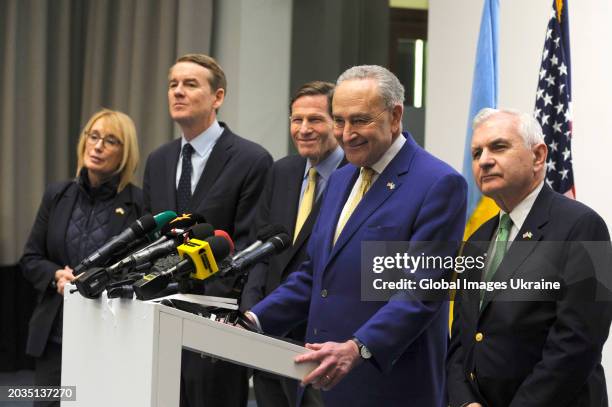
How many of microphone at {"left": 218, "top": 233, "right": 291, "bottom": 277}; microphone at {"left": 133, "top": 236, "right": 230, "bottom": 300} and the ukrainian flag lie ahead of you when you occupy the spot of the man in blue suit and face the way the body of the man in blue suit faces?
2

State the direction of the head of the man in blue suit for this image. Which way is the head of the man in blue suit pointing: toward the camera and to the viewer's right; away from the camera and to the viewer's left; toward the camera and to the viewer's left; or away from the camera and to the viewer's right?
toward the camera and to the viewer's left

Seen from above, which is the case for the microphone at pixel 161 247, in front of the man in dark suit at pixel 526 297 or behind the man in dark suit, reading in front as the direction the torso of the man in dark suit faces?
in front

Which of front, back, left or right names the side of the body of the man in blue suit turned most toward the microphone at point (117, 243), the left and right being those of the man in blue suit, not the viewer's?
front

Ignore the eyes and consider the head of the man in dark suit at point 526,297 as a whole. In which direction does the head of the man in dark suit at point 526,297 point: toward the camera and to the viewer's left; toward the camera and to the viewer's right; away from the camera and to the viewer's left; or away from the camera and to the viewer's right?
toward the camera and to the viewer's left

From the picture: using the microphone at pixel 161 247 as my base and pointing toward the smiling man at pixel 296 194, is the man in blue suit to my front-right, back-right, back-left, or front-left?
front-right

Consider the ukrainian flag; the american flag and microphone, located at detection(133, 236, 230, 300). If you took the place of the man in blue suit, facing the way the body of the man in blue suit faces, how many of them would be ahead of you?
1

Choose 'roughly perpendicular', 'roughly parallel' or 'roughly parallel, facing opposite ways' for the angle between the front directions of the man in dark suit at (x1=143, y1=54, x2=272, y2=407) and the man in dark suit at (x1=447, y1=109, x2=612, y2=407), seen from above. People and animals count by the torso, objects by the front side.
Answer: roughly parallel

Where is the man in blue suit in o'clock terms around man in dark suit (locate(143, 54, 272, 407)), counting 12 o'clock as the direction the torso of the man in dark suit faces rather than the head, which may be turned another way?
The man in blue suit is roughly at 10 o'clock from the man in dark suit.

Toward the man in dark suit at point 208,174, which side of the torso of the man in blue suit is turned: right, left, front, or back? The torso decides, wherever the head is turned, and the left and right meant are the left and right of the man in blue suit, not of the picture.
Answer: right

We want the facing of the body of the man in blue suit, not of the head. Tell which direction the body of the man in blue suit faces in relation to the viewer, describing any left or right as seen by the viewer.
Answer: facing the viewer and to the left of the viewer

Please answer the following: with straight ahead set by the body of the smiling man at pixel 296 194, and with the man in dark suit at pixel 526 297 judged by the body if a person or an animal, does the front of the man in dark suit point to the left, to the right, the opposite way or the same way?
the same way

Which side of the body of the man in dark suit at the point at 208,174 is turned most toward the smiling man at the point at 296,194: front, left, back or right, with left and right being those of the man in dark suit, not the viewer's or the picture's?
left

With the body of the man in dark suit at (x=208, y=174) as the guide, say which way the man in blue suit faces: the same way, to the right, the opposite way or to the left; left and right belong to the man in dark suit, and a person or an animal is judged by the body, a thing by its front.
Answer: the same way

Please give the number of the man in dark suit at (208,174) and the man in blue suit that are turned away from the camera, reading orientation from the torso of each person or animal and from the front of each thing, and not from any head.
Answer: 0

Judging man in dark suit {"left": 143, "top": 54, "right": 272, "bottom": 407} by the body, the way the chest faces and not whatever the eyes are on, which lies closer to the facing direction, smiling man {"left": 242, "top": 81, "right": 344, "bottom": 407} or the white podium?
the white podium

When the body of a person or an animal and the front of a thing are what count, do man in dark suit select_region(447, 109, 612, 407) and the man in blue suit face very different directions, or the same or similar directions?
same or similar directions
